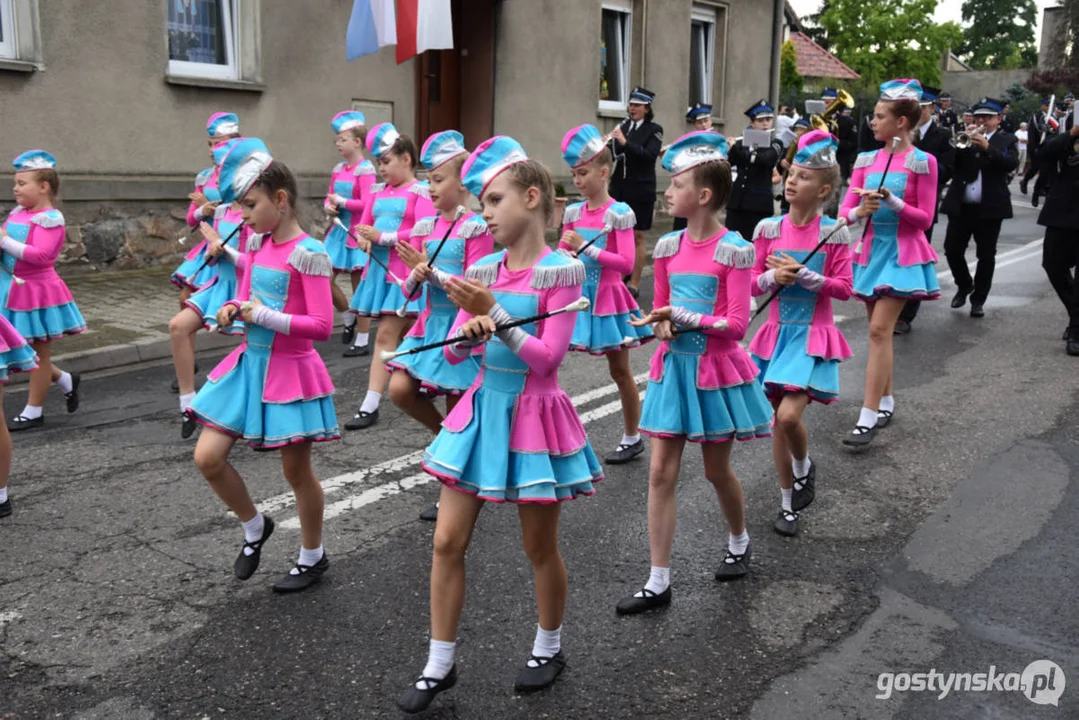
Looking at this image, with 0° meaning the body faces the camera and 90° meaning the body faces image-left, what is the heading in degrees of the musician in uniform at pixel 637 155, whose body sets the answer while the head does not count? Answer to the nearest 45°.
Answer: approximately 45°

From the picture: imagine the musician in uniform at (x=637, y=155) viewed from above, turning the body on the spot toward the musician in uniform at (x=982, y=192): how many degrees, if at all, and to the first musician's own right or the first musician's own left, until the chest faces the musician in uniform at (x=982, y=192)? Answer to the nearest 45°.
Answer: approximately 90° to the first musician's own left

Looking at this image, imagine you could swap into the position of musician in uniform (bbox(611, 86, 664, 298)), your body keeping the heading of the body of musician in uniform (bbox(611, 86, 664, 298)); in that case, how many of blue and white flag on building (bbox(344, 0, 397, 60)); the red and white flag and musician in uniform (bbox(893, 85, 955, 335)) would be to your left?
1

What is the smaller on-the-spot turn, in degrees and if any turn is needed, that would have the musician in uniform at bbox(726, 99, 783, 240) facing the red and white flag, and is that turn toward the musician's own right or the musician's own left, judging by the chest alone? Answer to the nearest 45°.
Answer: approximately 45° to the musician's own right

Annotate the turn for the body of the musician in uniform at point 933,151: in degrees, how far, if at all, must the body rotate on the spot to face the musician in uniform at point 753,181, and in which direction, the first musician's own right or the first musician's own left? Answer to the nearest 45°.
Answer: approximately 90° to the first musician's own right

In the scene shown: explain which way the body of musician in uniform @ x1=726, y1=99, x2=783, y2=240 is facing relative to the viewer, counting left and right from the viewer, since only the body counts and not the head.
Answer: facing the viewer and to the left of the viewer

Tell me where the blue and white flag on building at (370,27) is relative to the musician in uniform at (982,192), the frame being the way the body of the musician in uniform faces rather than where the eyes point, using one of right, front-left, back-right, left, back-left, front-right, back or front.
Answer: front-right

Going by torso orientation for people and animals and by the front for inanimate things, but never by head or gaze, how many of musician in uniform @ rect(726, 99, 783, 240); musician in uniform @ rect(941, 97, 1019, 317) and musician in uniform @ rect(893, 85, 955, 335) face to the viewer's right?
0

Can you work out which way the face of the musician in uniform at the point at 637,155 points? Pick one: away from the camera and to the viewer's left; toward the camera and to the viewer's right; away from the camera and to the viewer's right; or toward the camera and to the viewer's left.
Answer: toward the camera and to the viewer's left
